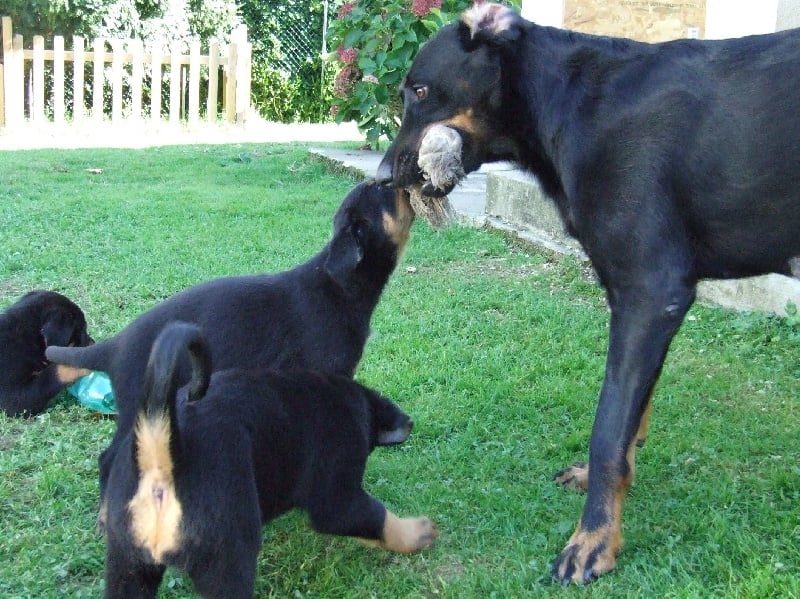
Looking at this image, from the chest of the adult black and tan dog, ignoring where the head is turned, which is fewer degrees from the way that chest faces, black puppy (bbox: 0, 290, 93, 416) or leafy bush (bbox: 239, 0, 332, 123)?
the black puppy

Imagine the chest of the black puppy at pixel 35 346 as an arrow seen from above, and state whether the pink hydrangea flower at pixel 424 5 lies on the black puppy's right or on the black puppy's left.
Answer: on the black puppy's left

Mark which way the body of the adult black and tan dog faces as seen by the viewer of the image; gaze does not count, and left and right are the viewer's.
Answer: facing to the left of the viewer

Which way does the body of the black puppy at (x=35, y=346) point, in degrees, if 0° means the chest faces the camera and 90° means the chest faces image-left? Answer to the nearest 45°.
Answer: approximately 270°

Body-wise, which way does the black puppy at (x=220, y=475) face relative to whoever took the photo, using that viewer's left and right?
facing away from the viewer and to the right of the viewer

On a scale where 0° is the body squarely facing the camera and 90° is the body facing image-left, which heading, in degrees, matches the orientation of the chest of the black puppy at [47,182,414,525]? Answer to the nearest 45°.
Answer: approximately 270°

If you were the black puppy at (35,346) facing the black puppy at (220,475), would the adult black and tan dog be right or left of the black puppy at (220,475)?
left
